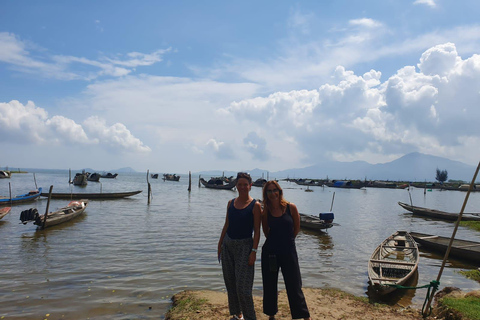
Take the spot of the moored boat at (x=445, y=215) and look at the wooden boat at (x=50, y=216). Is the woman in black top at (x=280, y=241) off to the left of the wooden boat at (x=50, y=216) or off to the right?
left

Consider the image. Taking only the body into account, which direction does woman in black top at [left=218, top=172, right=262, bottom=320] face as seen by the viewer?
toward the camera

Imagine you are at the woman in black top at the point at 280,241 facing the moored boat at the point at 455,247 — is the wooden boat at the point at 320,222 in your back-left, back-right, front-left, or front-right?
front-left

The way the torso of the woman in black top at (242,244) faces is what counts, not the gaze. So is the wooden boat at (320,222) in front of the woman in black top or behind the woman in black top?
behind

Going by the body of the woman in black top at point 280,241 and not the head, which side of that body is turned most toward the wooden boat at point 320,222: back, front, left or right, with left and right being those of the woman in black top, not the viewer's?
back

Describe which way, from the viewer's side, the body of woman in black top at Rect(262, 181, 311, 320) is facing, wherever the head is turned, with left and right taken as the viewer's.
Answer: facing the viewer

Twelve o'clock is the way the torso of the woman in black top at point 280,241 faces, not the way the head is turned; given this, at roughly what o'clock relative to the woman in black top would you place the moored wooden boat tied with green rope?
The moored wooden boat tied with green rope is roughly at 7 o'clock from the woman in black top.

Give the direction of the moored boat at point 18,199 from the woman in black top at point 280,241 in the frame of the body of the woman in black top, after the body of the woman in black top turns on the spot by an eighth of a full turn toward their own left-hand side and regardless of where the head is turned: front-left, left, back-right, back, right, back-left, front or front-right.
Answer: back

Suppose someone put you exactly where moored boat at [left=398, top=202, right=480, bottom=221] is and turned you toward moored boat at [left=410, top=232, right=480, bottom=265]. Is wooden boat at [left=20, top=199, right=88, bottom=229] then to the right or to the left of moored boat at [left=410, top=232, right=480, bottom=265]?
right

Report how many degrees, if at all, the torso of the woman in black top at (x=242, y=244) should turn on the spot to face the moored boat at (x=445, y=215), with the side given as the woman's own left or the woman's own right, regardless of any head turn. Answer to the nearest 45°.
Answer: approximately 135° to the woman's own left

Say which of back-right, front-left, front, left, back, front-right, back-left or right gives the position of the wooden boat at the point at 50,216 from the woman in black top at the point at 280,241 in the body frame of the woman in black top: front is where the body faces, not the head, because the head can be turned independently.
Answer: back-right

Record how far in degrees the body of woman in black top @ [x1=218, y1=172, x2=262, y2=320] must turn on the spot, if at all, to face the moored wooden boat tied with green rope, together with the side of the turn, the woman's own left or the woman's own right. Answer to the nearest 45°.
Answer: approximately 135° to the woman's own left

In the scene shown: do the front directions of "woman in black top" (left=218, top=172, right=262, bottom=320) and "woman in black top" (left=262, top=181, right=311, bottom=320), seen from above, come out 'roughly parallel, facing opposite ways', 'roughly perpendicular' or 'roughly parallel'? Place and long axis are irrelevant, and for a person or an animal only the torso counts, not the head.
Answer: roughly parallel

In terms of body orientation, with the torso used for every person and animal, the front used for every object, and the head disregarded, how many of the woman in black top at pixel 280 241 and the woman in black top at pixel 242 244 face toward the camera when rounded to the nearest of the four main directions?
2
